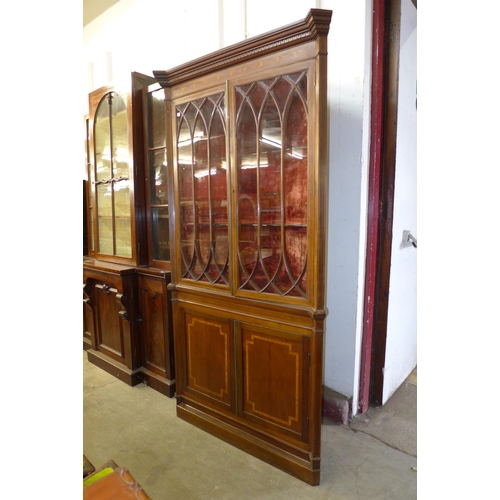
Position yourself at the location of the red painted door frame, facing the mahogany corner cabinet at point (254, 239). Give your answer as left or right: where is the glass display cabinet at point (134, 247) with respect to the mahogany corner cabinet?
right

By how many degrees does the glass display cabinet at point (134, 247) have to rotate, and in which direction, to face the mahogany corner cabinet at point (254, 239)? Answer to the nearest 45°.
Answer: approximately 90° to its left

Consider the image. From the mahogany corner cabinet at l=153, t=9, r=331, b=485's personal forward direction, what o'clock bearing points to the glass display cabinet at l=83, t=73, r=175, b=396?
The glass display cabinet is roughly at 3 o'clock from the mahogany corner cabinet.

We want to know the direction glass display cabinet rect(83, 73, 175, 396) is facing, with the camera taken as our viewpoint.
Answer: facing the viewer and to the left of the viewer

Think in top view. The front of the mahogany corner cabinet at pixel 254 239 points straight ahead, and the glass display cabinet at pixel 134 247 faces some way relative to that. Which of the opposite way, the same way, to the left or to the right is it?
the same way

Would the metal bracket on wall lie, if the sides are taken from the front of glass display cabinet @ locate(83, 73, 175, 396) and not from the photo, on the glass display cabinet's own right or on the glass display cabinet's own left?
on the glass display cabinet's own left

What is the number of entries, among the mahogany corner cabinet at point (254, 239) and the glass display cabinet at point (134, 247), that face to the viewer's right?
0

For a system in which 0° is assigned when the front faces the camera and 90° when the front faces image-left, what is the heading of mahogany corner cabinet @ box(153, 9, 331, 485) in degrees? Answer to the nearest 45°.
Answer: approximately 45°

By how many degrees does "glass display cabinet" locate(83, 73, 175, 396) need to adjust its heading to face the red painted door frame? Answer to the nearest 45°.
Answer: approximately 90° to its left
